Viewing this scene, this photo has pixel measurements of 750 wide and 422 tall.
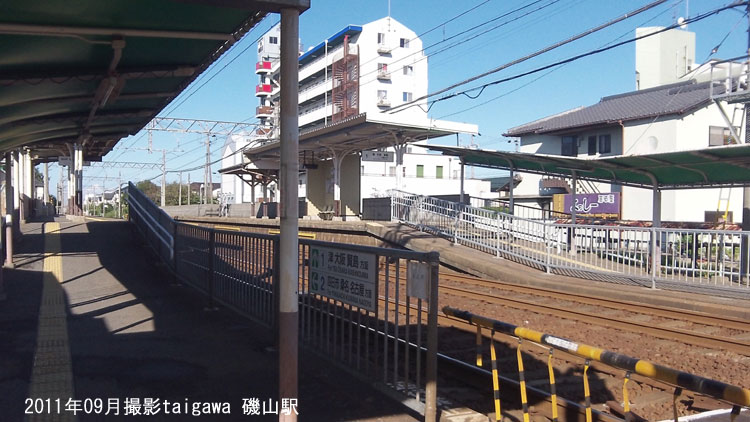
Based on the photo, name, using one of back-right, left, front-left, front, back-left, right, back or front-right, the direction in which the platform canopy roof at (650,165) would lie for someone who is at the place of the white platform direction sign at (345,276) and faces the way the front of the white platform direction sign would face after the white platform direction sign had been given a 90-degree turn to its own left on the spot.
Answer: left

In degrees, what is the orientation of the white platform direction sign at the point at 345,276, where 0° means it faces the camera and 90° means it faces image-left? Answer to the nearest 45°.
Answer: approximately 45°

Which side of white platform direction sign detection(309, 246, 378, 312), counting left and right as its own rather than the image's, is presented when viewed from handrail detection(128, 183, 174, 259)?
right

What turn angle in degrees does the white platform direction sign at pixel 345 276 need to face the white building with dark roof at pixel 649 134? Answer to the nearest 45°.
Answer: approximately 180°

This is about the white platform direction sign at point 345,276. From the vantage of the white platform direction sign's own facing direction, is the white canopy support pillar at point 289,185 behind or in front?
in front

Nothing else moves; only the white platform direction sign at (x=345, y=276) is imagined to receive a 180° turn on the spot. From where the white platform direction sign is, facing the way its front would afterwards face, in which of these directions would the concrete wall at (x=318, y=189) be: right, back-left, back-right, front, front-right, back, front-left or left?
front-left
